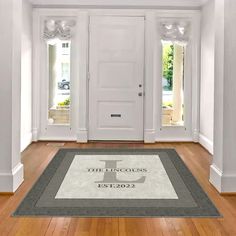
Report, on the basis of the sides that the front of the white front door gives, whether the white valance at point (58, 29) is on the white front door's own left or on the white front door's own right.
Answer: on the white front door's own right

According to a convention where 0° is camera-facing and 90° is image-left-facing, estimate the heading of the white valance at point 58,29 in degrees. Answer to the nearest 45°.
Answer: approximately 0°

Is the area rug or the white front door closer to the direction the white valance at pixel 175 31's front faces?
the area rug

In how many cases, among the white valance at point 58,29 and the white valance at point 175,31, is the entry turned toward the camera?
2

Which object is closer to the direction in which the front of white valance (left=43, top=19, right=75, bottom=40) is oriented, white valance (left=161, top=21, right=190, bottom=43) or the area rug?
the area rug

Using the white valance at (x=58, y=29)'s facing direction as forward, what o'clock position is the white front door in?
The white front door is roughly at 9 o'clock from the white valance.

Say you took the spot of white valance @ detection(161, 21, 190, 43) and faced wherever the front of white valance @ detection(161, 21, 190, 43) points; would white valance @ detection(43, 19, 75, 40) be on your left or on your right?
on your right

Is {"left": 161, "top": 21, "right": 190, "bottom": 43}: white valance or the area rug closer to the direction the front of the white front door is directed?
the area rug
